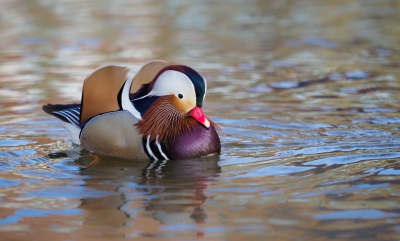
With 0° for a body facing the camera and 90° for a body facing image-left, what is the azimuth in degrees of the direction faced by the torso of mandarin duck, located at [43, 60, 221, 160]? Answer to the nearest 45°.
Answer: approximately 315°
